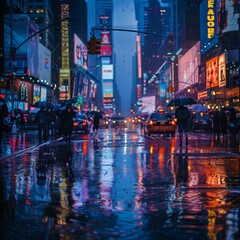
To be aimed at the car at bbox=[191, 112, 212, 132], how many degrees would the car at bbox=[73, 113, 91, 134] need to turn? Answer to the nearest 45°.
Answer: approximately 90° to its right

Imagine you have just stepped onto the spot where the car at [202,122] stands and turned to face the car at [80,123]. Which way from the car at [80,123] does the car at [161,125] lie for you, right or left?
left

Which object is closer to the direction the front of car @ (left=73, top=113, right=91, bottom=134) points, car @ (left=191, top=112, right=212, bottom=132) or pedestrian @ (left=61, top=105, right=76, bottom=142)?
the car

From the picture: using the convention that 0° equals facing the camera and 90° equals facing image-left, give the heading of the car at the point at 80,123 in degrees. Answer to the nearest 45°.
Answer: approximately 180°
